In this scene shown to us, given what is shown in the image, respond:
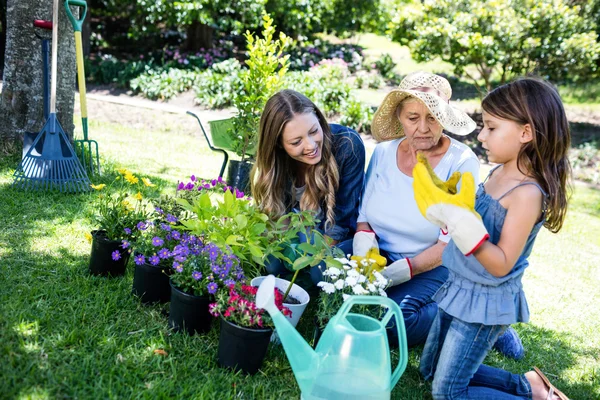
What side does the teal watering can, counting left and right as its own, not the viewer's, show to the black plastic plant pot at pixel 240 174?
right

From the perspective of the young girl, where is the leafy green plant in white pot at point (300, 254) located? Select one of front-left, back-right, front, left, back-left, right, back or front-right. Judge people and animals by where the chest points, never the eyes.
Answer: front

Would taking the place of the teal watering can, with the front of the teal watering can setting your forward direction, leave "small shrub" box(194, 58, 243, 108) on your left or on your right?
on your right

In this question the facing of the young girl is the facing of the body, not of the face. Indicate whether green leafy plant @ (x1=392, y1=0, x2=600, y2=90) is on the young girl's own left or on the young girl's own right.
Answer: on the young girl's own right

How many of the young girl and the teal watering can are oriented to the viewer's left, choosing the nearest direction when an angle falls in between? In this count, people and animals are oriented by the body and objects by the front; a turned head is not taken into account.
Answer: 2

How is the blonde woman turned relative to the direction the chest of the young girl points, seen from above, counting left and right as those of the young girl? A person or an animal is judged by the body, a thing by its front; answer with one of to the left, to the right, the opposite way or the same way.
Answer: to the left

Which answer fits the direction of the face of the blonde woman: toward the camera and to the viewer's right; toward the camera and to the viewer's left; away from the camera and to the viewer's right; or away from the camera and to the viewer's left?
toward the camera and to the viewer's right

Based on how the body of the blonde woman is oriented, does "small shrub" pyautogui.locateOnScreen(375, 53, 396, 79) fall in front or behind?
behind

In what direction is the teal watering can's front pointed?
to the viewer's left

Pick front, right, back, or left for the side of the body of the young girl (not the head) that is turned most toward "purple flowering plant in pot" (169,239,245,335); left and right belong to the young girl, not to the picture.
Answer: front

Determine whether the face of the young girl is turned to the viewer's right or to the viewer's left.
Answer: to the viewer's left

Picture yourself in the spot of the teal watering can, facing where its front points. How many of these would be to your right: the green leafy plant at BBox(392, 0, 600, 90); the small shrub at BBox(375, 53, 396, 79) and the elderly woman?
3

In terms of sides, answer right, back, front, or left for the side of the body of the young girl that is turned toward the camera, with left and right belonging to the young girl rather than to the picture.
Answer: left

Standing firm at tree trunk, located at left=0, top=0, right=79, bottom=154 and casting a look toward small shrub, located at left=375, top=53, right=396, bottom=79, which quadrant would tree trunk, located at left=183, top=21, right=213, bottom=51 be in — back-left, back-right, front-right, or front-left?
front-left

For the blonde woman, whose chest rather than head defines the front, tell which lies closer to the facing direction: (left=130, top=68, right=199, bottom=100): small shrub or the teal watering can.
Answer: the teal watering can

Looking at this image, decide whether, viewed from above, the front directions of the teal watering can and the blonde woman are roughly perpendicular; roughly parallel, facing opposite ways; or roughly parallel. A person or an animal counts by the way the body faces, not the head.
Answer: roughly perpendicular

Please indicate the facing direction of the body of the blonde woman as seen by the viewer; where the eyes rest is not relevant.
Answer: toward the camera
